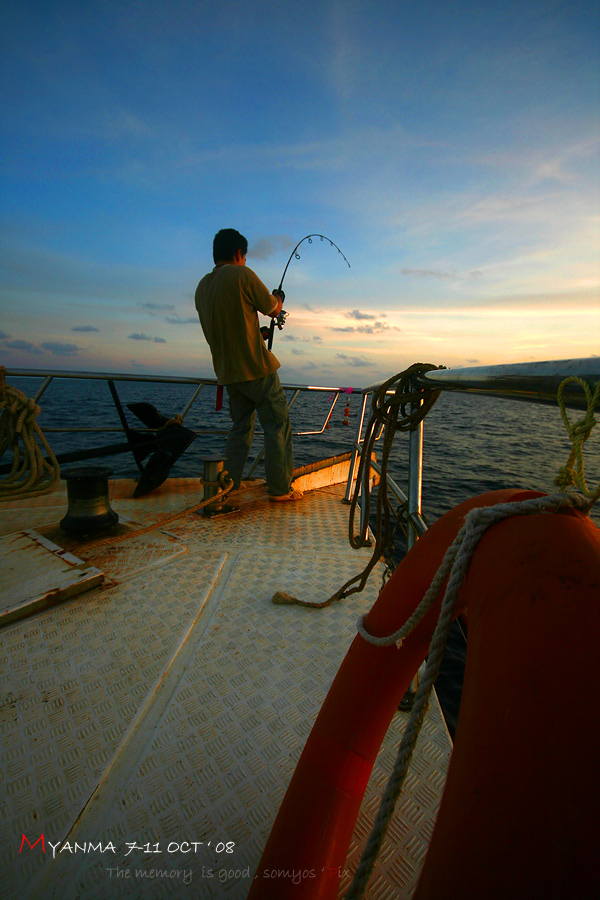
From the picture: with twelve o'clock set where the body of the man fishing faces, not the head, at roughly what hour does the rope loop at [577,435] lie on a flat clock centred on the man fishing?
The rope loop is roughly at 4 o'clock from the man fishing.

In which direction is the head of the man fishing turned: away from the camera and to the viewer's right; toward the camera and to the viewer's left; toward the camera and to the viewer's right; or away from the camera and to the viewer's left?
away from the camera and to the viewer's right

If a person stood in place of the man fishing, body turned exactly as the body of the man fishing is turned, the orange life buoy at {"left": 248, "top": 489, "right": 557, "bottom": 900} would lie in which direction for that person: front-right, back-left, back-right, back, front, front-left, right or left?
back-right

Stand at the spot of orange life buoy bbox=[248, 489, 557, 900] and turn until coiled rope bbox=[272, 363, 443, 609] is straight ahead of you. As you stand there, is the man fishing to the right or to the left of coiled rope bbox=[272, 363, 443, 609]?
left

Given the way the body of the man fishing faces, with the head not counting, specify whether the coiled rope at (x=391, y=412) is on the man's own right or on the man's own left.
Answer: on the man's own right

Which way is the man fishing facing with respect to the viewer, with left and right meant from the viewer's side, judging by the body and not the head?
facing away from the viewer and to the right of the viewer

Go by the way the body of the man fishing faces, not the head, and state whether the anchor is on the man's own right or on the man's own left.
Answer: on the man's own left

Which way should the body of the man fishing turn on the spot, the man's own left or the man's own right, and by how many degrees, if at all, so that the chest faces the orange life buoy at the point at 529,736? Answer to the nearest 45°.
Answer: approximately 135° to the man's own right

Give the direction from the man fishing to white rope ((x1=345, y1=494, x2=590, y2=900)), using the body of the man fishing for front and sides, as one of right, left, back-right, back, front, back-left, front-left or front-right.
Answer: back-right
